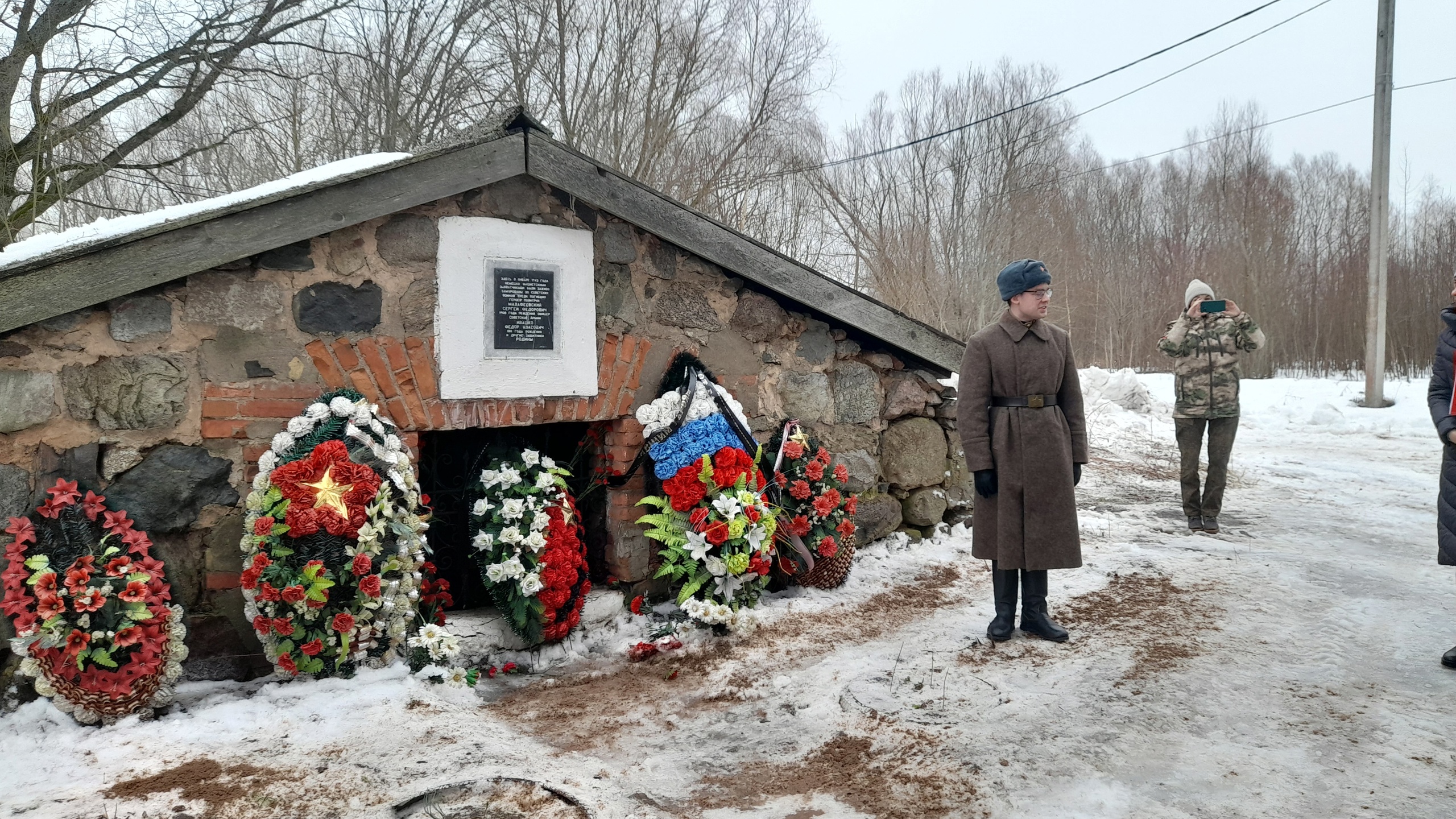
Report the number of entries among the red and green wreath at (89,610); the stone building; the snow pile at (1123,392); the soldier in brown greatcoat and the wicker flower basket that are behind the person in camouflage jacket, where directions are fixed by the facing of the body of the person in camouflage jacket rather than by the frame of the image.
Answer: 1

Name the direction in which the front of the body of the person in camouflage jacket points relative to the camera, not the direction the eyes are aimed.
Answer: toward the camera

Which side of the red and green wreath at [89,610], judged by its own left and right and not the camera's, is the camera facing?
front

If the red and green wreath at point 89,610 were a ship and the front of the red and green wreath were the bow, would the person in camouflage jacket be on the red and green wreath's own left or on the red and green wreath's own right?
on the red and green wreath's own left

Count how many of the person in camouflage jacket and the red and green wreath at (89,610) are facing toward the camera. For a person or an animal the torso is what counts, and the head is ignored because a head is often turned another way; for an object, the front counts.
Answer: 2

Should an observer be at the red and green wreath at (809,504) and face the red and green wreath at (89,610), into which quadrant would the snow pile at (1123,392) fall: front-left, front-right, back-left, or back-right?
back-right

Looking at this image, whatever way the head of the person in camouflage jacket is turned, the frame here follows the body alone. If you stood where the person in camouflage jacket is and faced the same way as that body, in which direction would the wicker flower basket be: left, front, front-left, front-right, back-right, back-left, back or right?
front-right

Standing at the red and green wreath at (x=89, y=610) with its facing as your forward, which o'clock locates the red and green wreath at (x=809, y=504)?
the red and green wreath at (x=809, y=504) is roughly at 9 o'clock from the red and green wreath at (x=89, y=610).

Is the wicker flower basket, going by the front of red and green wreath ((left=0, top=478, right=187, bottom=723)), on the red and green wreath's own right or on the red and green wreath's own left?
on the red and green wreath's own left

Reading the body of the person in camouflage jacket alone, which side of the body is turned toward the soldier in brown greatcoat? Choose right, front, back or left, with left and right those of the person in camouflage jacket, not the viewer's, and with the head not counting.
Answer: front

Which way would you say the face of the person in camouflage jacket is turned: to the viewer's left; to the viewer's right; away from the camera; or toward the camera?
toward the camera

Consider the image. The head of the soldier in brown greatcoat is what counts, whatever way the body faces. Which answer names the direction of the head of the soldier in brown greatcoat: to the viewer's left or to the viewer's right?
to the viewer's right

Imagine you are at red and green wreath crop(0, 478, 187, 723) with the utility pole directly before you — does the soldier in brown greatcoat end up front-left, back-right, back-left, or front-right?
front-right

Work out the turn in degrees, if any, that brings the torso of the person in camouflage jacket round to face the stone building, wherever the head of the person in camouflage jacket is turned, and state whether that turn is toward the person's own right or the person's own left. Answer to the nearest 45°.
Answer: approximately 45° to the person's own right

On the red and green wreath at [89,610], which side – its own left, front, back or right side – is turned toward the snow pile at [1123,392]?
left

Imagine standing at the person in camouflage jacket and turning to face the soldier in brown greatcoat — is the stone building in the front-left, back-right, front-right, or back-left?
front-right

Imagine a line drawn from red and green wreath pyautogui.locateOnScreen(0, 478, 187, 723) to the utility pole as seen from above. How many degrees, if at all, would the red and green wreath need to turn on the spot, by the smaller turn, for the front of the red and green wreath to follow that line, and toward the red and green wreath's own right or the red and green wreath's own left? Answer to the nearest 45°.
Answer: approximately 90° to the red and green wreath's own left

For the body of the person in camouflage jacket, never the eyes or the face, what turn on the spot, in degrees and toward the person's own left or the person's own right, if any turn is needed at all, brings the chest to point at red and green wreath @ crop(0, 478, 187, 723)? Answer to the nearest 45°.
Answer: approximately 45° to the person's own right
